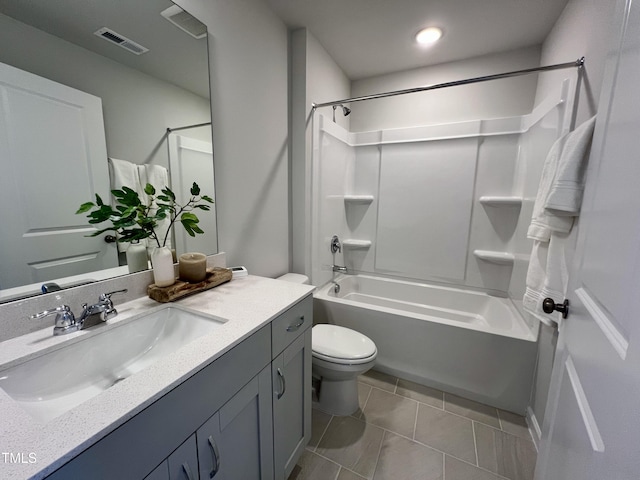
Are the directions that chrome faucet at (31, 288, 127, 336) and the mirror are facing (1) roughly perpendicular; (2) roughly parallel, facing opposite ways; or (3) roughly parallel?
roughly parallel

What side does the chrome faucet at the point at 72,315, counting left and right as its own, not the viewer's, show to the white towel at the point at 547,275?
front

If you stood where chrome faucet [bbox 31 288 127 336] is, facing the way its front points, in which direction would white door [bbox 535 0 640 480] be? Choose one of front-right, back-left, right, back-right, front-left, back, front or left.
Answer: front

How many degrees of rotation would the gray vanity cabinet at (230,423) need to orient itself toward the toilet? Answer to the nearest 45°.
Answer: approximately 90° to its left

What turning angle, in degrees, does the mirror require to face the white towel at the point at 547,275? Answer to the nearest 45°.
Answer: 0° — it already faces it

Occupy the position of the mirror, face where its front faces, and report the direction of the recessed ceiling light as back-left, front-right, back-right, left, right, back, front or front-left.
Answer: front-left

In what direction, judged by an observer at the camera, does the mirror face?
facing the viewer and to the right of the viewer

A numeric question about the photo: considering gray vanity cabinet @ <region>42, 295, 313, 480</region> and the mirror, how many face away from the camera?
0

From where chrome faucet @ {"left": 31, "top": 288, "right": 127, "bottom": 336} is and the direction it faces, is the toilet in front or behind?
in front
